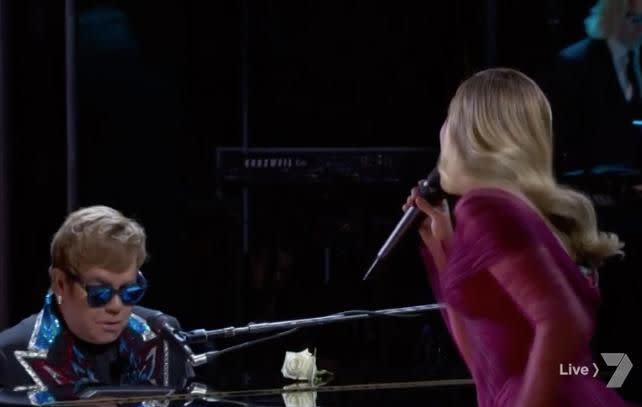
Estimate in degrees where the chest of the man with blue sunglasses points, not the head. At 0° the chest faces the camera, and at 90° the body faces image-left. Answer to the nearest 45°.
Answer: approximately 315°

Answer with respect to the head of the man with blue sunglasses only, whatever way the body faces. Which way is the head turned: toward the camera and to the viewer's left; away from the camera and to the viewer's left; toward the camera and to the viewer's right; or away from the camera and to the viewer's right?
toward the camera and to the viewer's right
